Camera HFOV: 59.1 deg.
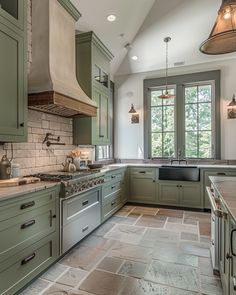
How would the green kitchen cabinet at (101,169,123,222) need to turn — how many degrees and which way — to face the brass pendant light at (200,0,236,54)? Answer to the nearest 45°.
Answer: approximately 45° to its right

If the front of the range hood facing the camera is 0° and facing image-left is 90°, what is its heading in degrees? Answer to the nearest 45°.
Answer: approximately 315°

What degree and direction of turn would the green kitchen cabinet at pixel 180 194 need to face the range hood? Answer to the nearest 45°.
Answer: approximately 45° to its right

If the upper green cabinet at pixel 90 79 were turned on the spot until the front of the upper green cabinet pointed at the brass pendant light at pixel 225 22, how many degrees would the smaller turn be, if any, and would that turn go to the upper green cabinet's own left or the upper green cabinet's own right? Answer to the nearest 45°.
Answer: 0° — it already faces it

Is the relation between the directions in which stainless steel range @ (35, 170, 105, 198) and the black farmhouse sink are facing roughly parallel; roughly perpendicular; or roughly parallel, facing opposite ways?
roughly perpendicular

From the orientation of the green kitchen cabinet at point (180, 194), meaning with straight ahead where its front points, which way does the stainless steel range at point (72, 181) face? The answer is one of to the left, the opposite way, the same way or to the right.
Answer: to the left
